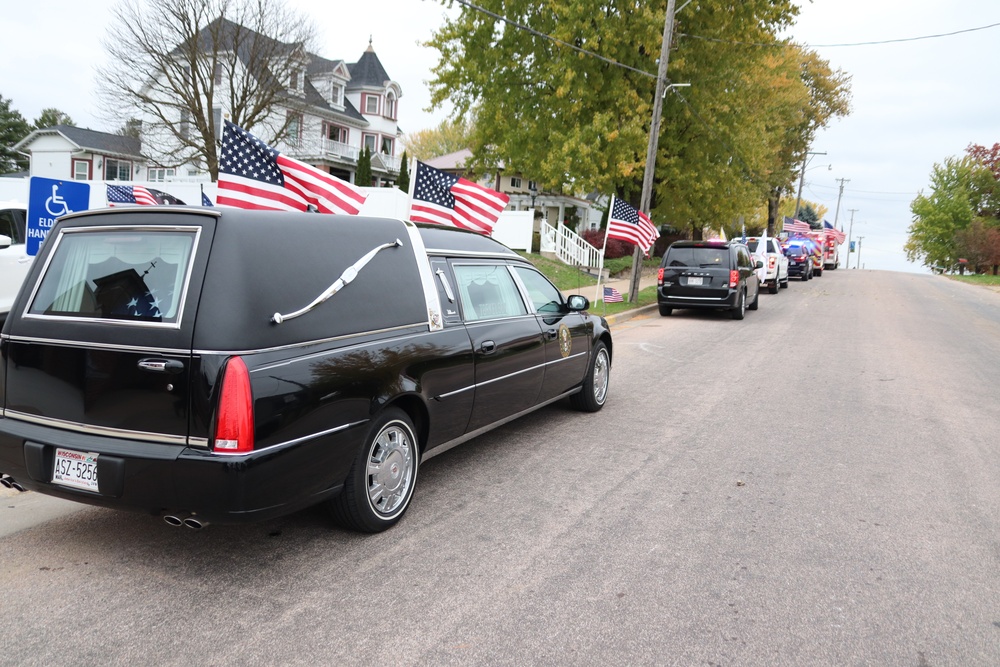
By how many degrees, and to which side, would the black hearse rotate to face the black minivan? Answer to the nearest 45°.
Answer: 0° — it already faces it

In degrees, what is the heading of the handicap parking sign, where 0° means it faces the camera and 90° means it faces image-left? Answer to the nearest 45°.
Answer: approximately 0°

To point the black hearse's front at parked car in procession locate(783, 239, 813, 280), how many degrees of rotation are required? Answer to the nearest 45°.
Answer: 0° — it already faces it

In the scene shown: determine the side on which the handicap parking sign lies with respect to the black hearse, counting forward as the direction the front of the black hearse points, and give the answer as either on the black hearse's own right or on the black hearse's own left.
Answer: on the black hearse's own left

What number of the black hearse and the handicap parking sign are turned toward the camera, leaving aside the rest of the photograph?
1

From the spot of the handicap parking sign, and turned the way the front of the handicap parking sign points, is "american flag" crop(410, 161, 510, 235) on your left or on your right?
on your left

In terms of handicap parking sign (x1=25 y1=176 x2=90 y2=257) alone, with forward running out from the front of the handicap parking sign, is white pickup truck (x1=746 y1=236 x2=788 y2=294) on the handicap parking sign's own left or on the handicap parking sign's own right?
on the handicap parking sign's own left

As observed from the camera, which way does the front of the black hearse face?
facing away from the viewer and to the right of the viewer

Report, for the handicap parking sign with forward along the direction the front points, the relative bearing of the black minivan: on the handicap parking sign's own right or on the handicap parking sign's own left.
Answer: on the handicap parking sign's own left

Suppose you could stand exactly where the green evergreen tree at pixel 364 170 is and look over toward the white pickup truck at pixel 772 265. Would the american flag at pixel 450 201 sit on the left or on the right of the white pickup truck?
right
